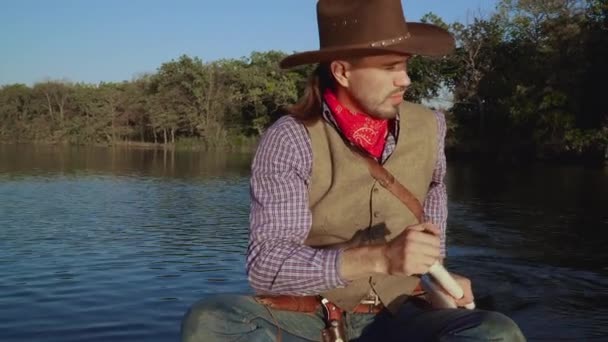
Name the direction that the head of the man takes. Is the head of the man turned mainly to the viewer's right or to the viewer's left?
to the viewer's right

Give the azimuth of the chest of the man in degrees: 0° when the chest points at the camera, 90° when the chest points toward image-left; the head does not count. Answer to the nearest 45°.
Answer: approximately 315°
